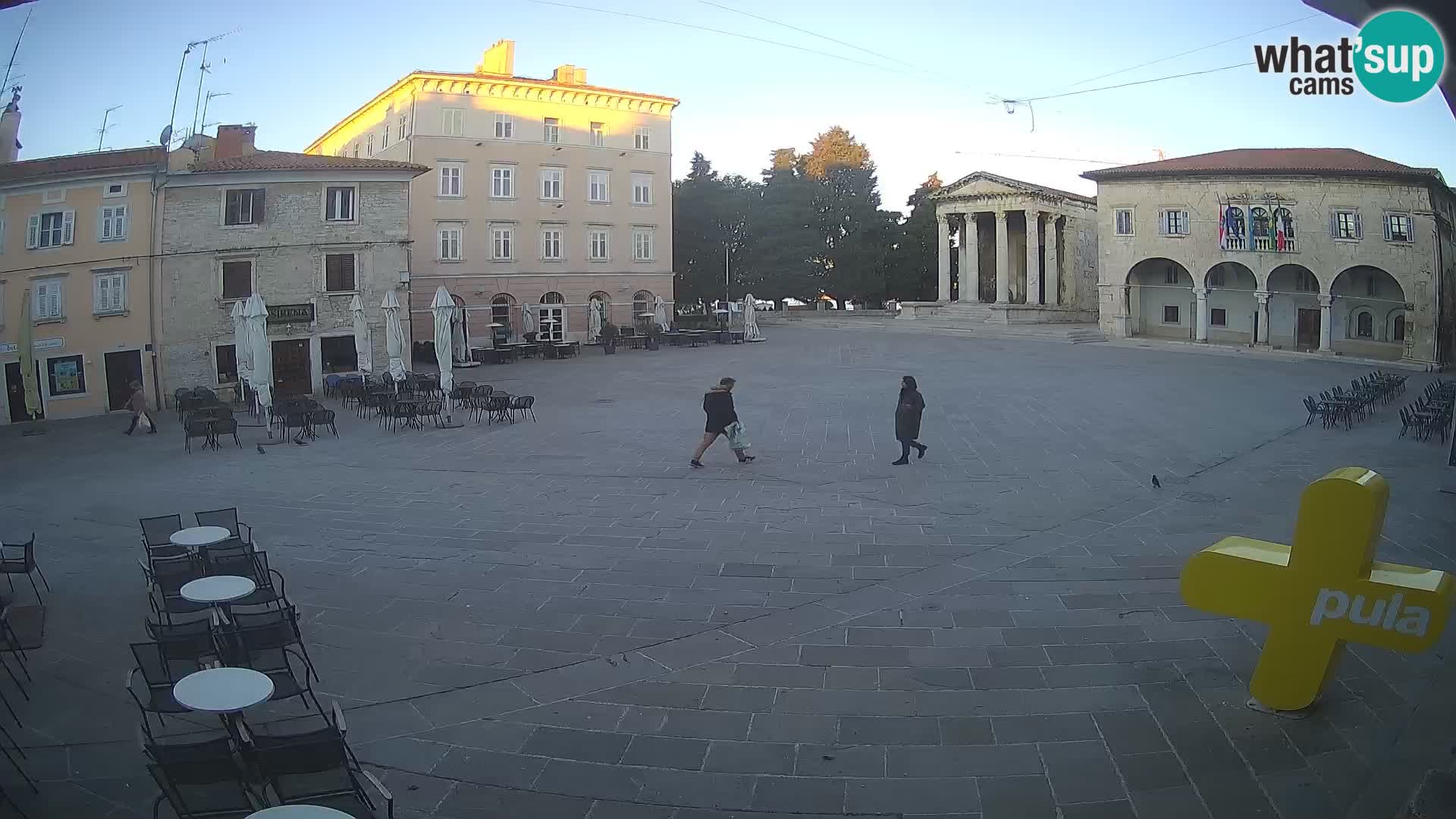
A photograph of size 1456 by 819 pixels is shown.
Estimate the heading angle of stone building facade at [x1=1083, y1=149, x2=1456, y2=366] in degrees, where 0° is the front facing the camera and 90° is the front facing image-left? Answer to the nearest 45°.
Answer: approximately 0°

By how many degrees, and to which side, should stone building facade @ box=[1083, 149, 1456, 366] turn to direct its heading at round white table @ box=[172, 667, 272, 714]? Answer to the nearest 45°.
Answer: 0° — it already faces it

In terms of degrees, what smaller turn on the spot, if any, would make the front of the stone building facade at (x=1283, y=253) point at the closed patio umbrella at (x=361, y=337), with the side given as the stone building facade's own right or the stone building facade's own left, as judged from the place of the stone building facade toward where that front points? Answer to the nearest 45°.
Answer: approximately 45° to the stone building facade's own right

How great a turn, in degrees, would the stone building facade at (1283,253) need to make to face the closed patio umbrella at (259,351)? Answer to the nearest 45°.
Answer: approximately 45° to its right

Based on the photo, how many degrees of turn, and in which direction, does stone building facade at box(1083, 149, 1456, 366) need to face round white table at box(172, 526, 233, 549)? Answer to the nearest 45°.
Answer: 0° — it already faces it

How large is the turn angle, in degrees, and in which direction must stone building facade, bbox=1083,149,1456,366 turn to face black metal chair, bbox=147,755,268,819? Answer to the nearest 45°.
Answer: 0° — it already faces it
